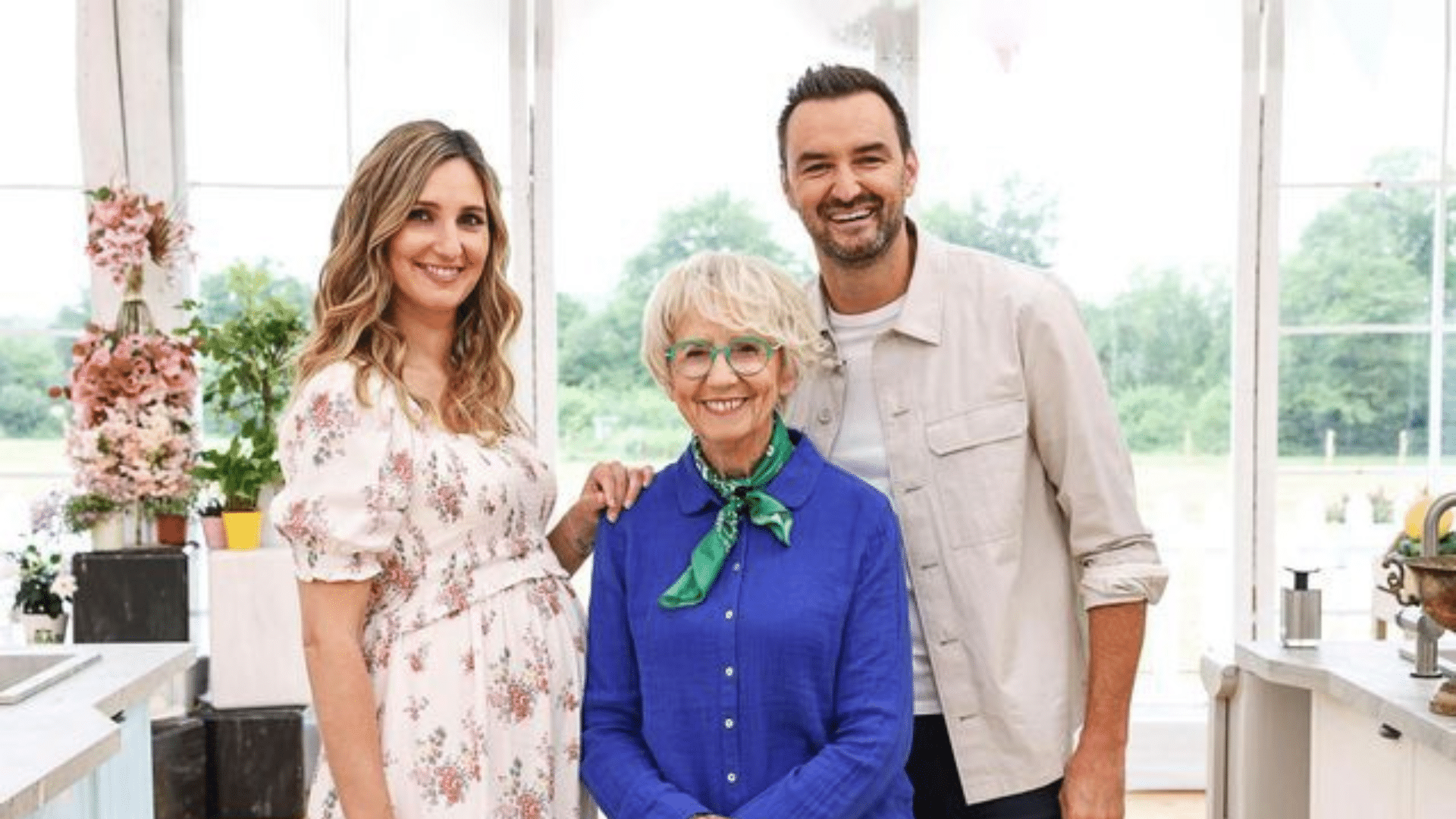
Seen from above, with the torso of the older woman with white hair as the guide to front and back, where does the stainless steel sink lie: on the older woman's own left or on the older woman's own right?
on the older woman's own right

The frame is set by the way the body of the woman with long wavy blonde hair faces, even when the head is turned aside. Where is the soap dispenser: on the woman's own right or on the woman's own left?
on the woman's own left

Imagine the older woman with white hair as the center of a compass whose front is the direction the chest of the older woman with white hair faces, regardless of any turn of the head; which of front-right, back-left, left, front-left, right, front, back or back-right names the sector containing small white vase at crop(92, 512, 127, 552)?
back-right

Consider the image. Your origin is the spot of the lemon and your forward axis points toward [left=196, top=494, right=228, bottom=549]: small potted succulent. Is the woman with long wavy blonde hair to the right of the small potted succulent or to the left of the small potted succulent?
left

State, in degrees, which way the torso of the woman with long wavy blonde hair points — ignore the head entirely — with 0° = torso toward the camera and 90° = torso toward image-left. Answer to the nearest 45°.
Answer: approximately 315°
